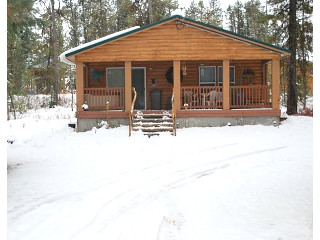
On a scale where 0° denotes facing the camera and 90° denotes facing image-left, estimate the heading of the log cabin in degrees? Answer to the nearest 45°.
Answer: approximately 0°

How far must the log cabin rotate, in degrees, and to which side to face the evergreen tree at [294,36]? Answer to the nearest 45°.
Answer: approximately 135° to its left
